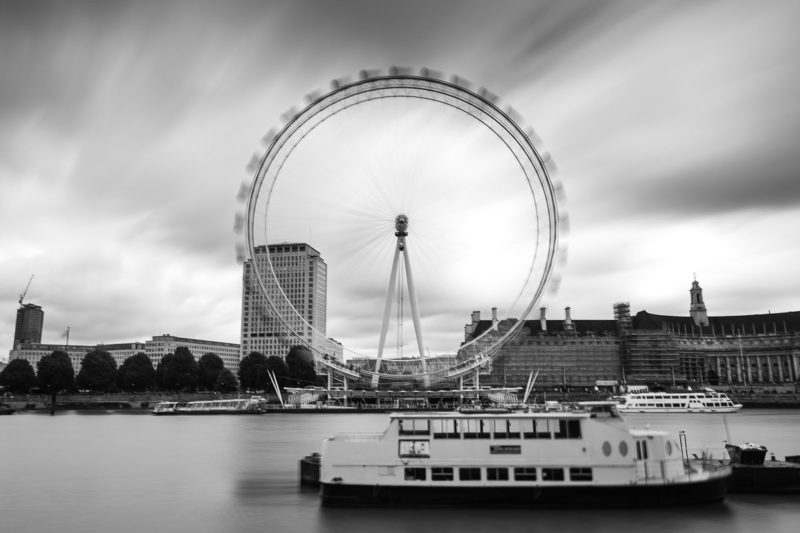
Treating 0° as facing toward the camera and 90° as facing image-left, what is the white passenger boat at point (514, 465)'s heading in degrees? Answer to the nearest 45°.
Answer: approximately 270°
